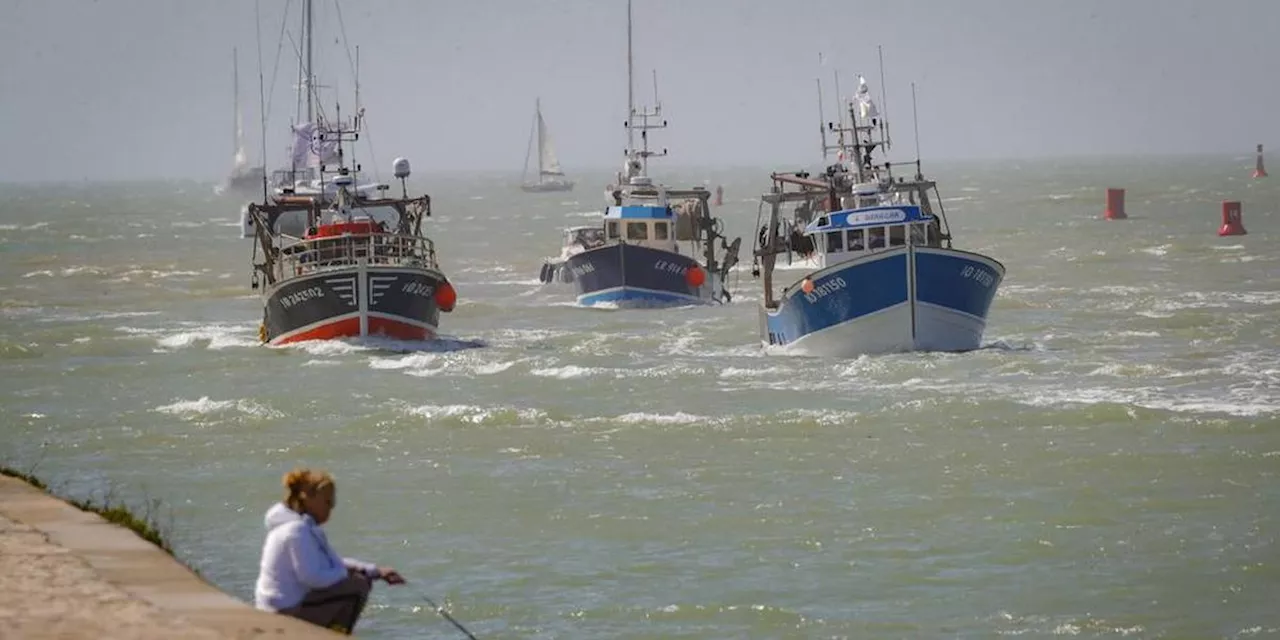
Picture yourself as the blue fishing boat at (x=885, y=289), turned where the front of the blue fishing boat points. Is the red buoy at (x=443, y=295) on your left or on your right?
on your right

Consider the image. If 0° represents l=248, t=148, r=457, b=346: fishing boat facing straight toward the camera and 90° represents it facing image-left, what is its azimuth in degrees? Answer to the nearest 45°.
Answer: approximately 0°

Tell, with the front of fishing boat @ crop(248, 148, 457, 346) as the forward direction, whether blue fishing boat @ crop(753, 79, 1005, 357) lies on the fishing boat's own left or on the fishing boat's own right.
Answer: on the fishing boat's own left

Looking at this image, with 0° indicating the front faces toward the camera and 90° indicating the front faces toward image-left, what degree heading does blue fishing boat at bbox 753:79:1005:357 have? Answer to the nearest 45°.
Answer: approximately 0°

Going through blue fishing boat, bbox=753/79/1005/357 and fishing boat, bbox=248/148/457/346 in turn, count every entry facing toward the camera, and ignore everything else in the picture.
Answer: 2

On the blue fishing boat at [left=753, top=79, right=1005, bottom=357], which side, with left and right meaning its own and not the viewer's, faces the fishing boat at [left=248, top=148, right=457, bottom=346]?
right
